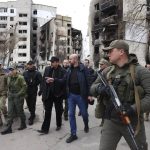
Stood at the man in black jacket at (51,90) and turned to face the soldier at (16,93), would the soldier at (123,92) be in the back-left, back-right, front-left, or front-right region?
back-left

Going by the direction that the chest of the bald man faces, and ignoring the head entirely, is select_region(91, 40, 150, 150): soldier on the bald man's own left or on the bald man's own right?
on the bald man's own left

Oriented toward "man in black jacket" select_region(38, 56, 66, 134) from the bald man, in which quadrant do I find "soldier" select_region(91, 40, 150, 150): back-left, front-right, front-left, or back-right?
back-left

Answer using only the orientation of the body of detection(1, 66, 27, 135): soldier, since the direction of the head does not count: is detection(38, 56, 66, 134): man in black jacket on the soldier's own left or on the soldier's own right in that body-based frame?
on the soldier's own left

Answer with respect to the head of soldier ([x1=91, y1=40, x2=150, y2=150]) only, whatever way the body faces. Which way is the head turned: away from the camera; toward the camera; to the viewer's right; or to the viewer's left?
to the viewer's left

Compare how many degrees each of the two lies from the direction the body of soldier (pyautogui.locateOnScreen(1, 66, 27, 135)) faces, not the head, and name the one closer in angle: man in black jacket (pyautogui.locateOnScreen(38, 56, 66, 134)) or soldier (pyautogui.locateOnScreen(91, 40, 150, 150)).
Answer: the soldier

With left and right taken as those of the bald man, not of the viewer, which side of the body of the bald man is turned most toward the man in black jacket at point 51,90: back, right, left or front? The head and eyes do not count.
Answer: right

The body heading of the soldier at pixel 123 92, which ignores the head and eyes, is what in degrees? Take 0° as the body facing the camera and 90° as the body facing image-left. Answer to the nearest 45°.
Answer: approximately 45°

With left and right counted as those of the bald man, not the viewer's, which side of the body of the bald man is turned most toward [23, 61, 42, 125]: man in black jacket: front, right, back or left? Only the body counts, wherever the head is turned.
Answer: right
